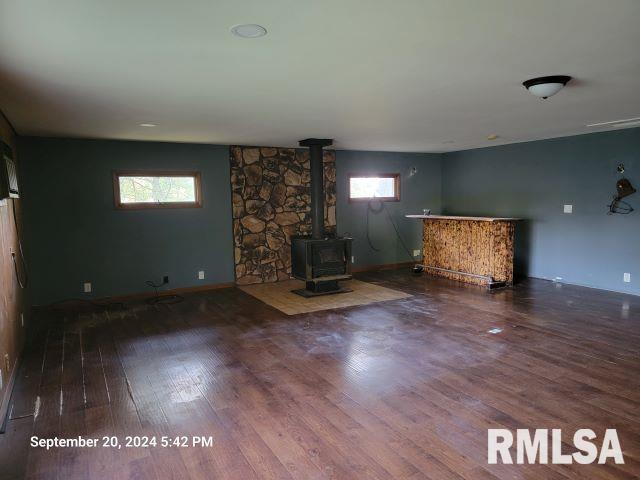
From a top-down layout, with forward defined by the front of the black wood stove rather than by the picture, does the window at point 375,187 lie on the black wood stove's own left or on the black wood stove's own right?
on the black wood stove's own left

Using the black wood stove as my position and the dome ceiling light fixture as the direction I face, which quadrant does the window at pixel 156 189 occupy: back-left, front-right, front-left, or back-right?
back-right

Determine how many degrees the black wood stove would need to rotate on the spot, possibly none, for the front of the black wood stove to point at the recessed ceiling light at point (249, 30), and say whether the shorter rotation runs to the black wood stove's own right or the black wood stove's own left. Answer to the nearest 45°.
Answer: approximately 45° to the black wood stove's own right

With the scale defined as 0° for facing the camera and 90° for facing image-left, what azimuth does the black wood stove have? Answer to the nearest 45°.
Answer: approximately 315°

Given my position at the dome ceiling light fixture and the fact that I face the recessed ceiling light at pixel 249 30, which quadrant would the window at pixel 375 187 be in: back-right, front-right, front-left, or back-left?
back-right

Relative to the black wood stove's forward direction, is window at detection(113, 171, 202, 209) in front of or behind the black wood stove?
behind

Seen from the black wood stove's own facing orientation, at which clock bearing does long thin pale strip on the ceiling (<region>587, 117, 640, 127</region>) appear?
The long thin pale strip on the ceiling is roughly at 11 o'clock from the black wood stove.

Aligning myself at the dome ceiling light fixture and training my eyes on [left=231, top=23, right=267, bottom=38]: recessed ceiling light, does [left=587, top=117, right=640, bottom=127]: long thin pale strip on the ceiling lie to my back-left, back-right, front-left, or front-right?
back-right

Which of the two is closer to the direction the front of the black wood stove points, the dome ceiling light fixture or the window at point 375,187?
the dome ceiling light fixture

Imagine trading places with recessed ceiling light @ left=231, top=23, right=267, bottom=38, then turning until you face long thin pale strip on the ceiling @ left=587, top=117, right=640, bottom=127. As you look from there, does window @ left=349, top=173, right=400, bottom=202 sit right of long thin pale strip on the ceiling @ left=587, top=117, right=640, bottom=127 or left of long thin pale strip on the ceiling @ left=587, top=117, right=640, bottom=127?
left

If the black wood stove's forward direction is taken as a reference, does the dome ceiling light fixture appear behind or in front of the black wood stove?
in front
